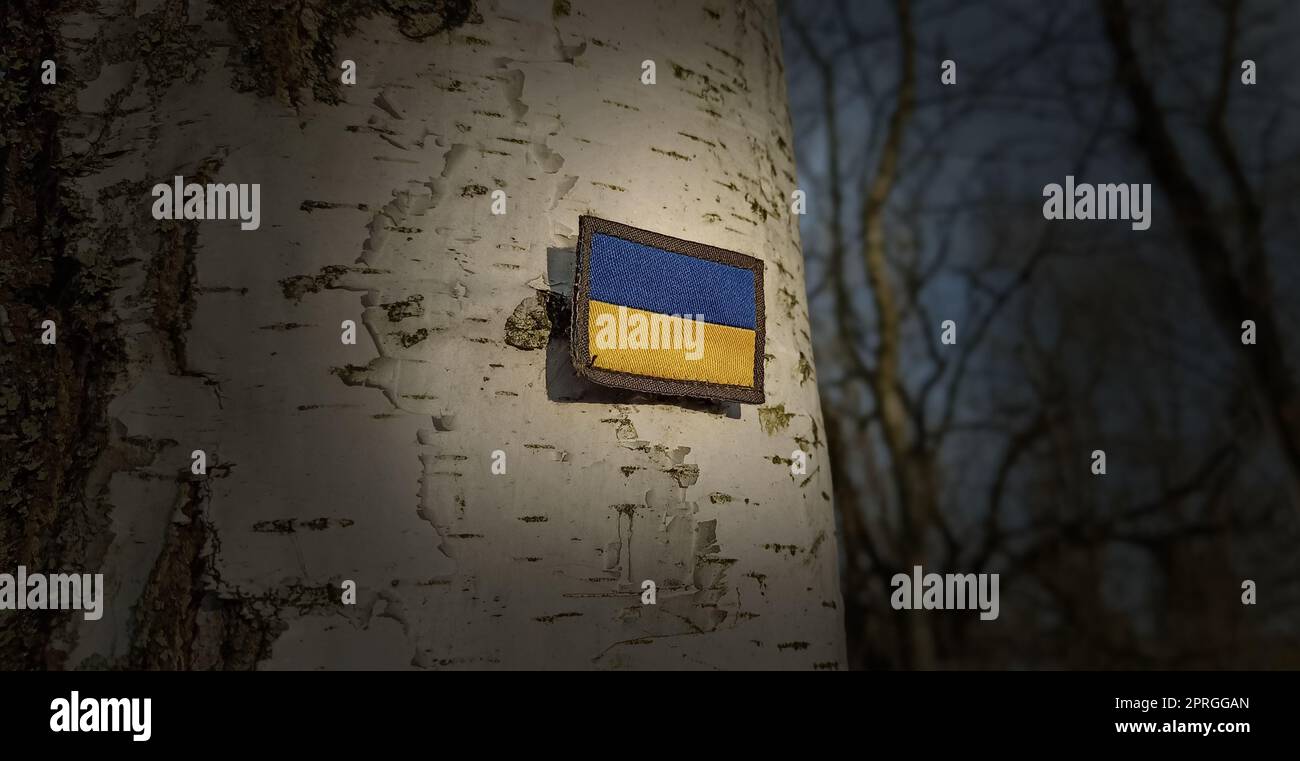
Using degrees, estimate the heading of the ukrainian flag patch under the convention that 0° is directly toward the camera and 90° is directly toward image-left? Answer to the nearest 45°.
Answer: approximately 315°
